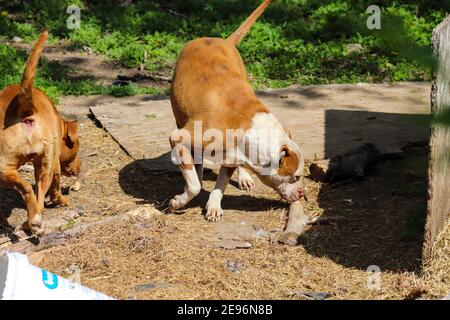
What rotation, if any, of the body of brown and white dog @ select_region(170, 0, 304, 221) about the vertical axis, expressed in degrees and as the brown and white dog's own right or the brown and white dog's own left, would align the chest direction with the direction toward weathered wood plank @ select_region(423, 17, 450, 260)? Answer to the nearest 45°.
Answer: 0° — it already faces it

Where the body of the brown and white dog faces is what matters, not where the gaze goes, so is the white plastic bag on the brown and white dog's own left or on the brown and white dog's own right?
on the brown and white dog's own right

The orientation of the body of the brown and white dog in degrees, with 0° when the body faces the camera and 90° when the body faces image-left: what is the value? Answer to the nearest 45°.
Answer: approximately 315°

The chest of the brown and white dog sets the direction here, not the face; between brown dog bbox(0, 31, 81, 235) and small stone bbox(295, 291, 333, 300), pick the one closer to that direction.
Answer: the small stone

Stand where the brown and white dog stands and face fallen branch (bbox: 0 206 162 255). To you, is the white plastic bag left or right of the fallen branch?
left

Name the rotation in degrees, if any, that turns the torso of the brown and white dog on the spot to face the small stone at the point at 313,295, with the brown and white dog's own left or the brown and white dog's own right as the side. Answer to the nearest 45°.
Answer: approximately 45° to the brown and white dog's own right

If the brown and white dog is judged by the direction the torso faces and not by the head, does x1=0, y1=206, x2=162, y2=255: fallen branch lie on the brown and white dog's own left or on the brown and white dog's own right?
on the brown and white dog's own right

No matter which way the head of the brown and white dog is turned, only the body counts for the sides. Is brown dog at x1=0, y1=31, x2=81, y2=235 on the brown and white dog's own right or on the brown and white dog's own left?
on the brown and white dog's own right

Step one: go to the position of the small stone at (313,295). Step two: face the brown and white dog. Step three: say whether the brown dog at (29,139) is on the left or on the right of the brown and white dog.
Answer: left

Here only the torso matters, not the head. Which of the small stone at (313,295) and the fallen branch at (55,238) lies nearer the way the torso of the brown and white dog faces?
the small stone
